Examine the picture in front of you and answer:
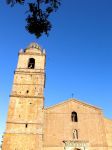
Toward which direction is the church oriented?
toward the camera
